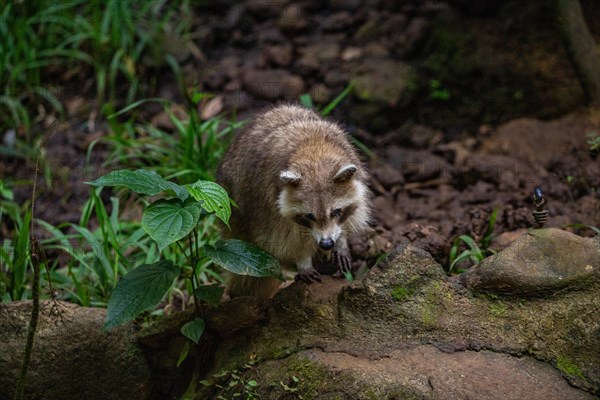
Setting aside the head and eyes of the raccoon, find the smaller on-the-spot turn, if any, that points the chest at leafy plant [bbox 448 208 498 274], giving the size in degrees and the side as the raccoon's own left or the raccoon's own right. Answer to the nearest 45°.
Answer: approximately 45° to the raccoon's own left

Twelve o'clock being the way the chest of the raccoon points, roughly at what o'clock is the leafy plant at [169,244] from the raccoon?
The leafy plant is roughly at 3 o'clock from the raccoon.

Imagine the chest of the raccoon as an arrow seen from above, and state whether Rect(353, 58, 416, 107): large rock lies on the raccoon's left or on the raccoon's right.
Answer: on the raccoon's left

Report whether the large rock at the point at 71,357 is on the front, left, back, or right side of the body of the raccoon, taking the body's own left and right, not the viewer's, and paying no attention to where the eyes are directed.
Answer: right

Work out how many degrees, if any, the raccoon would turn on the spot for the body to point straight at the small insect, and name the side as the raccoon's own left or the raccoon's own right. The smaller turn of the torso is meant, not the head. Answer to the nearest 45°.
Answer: approximately 45° to the raccoon's own left

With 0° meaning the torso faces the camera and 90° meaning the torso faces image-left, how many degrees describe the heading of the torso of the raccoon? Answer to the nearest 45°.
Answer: approximately 315°

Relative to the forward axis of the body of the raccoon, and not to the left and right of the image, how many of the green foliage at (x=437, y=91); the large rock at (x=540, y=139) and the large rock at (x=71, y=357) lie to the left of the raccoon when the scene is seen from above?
2

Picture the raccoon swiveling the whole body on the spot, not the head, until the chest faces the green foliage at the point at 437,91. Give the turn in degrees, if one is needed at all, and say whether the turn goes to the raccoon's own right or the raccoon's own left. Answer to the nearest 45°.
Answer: approximately 90° to the raccoon's own left
